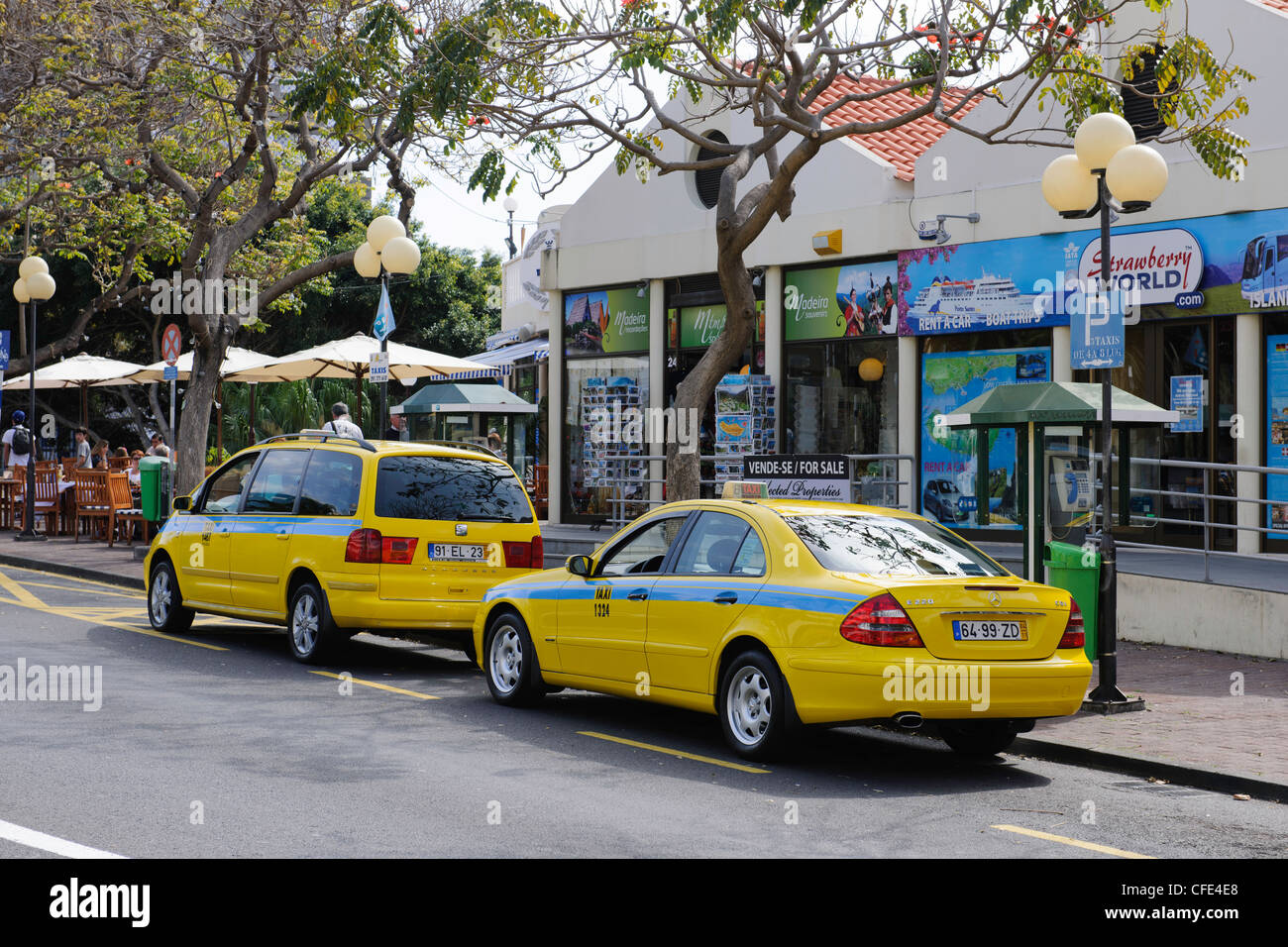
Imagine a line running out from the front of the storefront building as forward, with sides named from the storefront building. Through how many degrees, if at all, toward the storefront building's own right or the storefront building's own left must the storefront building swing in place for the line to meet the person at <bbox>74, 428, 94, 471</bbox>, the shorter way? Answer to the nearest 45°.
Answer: approximately 45° to the storefront building's own right

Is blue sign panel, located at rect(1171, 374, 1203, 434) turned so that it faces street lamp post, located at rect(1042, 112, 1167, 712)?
yes

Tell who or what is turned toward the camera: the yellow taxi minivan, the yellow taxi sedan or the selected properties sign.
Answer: the selected properties sign

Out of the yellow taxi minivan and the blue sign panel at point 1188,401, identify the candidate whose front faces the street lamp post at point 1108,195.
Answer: the blue sign panel

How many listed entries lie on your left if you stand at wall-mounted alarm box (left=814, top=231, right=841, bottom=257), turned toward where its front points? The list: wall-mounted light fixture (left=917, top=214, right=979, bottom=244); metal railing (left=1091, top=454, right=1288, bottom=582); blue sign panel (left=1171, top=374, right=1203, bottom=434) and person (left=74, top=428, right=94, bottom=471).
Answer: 3

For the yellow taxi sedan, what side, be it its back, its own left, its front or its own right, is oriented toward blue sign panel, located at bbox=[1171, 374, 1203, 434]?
right

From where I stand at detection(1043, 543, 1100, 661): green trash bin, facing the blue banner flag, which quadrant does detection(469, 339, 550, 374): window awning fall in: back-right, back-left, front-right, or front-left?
front-right

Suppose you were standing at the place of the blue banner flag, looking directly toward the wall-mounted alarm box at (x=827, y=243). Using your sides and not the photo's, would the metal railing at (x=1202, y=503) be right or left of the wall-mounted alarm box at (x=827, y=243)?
right

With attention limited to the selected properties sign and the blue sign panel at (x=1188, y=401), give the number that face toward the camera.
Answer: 2

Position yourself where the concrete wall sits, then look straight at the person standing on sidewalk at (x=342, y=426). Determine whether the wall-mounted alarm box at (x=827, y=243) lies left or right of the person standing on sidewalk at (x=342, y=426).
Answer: right

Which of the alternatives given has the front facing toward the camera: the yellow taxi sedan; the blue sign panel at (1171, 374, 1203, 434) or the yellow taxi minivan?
the blue sign panel

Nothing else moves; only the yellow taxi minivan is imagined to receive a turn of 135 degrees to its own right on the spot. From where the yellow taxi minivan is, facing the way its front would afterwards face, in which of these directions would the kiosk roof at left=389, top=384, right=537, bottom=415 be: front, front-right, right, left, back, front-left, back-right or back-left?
left

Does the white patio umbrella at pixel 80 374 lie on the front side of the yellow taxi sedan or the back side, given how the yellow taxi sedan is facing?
on the front side

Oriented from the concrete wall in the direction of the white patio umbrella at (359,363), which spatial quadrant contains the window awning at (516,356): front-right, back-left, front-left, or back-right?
front-right

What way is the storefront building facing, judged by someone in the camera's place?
facing the viewer and to the left of the viewer

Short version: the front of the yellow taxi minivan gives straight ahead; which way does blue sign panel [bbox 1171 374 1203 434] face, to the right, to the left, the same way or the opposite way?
to the left

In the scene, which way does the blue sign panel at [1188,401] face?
toward the camera

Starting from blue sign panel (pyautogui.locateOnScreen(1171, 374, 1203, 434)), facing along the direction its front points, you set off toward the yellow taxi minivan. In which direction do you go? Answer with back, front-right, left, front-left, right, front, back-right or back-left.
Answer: front-right

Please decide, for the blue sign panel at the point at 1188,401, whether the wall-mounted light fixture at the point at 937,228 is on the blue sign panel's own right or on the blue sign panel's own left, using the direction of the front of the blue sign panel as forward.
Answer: on the blue sign panel's own right

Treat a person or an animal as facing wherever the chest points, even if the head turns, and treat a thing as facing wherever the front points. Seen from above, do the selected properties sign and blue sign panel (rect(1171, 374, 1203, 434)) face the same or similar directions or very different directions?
same or similar directions
